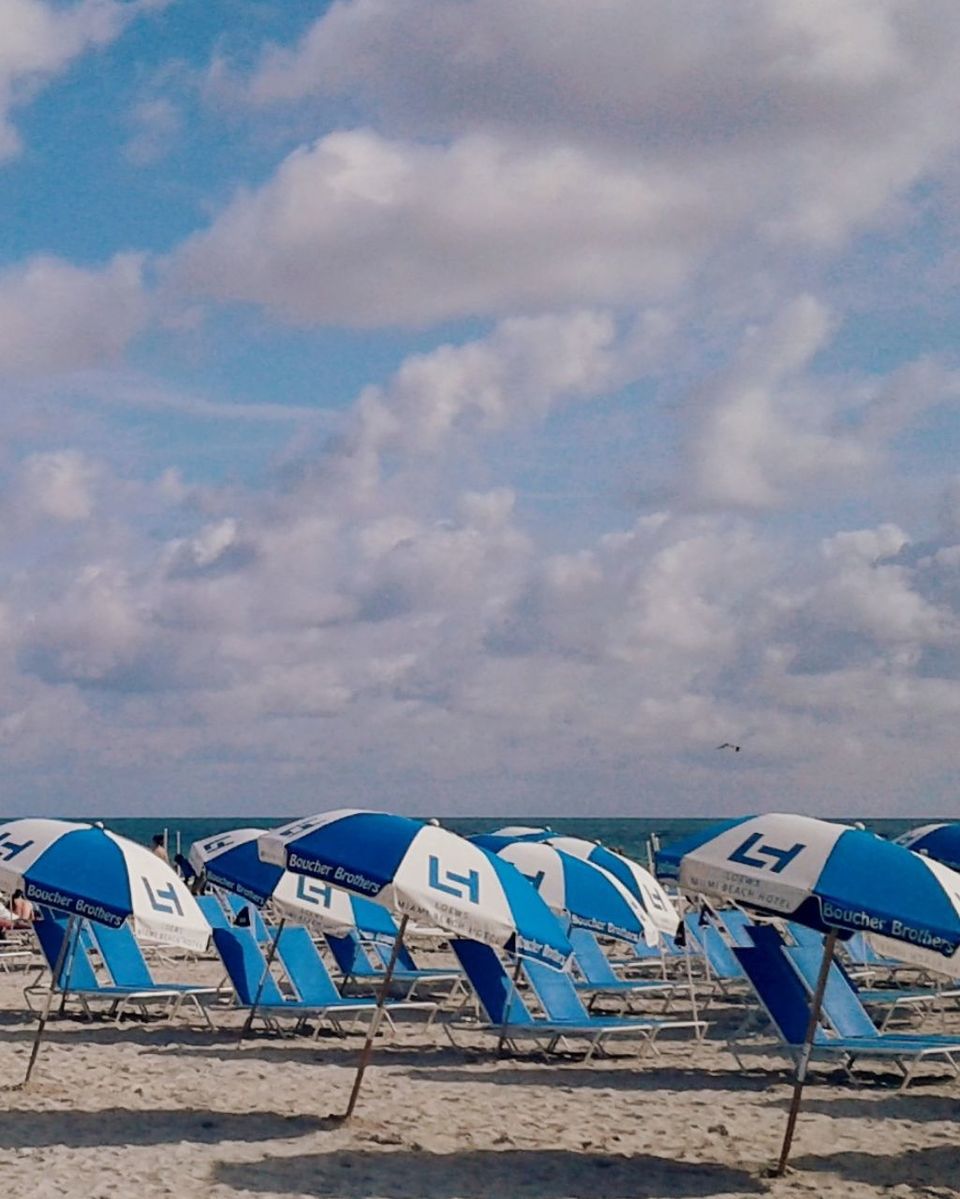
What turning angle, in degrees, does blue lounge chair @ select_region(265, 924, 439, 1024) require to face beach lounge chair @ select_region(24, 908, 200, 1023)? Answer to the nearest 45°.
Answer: approximately 180°

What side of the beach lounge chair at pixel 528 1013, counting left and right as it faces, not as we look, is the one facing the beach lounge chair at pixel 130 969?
back

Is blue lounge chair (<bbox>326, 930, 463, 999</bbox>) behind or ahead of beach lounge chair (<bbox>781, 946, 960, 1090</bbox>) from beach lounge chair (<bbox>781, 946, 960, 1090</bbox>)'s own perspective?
behind

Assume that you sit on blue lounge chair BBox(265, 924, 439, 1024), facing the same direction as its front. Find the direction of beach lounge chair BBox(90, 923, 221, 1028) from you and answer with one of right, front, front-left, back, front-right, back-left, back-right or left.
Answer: back

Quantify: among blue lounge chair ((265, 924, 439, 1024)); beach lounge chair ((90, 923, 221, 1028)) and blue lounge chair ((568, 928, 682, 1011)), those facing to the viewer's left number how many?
0

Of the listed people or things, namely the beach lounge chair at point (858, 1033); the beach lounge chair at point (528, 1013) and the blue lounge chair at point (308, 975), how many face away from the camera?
0

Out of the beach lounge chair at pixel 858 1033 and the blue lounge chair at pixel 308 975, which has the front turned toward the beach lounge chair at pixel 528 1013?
the blue lounge chair

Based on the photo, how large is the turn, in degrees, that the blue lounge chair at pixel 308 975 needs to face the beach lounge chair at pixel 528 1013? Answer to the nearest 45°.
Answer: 0° — it already faces it

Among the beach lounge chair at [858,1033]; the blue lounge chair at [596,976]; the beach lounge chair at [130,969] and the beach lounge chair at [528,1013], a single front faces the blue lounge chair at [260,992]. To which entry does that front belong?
the beach lounge chair at [130,969]

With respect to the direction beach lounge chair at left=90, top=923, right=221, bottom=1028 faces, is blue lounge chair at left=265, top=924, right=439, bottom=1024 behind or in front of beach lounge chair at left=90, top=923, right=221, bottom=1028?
in front

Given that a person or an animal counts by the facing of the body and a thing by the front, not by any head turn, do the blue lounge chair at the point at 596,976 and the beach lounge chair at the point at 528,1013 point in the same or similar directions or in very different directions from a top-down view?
same or similar directions

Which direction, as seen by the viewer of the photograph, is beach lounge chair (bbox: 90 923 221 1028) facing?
facing the viewer and to the right of the viewer

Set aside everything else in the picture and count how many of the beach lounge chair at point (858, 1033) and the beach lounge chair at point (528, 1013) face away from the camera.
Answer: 0
